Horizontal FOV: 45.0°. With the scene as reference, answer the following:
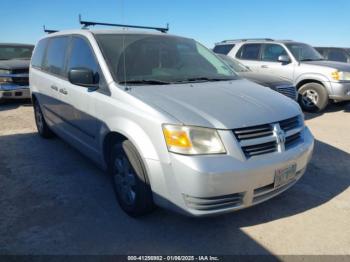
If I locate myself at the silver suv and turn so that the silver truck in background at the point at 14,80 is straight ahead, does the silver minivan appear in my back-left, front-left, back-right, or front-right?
front-left

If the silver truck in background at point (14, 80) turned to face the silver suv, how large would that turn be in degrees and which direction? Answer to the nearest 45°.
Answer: approximately 45° to its left

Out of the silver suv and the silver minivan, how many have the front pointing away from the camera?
0

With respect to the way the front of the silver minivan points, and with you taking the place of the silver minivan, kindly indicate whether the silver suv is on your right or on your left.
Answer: on your left

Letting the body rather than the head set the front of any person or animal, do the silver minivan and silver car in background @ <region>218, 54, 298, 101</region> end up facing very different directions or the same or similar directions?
same or similar directions

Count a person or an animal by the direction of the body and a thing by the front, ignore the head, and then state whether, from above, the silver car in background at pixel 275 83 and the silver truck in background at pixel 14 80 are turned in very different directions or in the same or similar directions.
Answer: same or similar directions

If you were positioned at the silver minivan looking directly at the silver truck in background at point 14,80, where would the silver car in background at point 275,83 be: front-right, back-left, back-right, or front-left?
front-right

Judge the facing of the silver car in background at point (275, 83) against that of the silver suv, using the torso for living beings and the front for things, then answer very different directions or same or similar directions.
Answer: same or similar directions

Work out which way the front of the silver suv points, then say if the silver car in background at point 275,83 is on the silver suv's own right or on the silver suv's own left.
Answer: on the silver suv's own right

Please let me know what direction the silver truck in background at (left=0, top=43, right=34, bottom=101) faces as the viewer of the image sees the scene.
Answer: facing the viewer

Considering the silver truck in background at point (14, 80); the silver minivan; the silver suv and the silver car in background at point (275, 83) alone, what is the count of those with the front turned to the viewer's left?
0

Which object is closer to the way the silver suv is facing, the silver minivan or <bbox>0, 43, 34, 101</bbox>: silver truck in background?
the silver minivan

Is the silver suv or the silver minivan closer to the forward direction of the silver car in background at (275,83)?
the silver minivan

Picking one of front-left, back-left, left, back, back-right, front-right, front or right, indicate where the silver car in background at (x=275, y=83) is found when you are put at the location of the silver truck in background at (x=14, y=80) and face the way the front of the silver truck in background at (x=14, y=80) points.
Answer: front-left

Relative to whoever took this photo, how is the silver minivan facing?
facing the viewer and to the right of the viewer

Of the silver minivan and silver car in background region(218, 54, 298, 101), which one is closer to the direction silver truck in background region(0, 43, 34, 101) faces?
the silver minivan

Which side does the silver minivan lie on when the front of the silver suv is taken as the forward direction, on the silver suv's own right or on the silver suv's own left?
on the silver suv's own right
